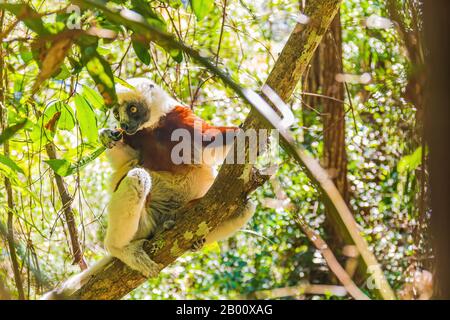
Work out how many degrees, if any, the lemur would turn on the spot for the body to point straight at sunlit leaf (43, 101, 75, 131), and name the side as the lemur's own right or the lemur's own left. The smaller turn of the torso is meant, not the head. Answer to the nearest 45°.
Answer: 0° — it already faces it

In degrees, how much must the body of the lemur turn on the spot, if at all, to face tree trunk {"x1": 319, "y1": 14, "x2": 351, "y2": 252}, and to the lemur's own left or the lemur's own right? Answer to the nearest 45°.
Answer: approximately 180°

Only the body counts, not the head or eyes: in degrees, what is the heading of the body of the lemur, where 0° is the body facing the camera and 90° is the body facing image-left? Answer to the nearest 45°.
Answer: approximately 45°
